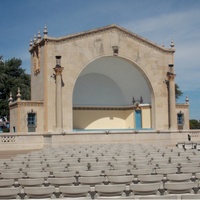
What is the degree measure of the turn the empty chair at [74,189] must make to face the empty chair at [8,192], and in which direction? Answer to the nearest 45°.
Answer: approximately 90° to its left

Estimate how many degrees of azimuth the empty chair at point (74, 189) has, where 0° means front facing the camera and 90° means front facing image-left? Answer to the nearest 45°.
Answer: approximately 180°

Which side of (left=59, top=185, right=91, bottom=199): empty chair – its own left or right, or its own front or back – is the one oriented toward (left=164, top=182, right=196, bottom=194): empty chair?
right

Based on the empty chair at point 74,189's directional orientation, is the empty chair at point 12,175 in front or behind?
in front

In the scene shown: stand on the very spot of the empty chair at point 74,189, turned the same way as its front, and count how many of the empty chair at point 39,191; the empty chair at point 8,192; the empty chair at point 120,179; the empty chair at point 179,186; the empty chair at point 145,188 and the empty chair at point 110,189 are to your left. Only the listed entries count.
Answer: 2

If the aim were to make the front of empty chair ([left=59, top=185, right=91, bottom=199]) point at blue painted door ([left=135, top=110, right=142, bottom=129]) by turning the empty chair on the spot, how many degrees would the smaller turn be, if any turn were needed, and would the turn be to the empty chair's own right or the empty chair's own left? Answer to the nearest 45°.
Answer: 0° — it already faces it

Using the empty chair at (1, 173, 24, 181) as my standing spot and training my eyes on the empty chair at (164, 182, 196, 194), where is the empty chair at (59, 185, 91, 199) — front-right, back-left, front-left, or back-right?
front-right

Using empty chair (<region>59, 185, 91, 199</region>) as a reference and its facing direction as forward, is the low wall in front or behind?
in front

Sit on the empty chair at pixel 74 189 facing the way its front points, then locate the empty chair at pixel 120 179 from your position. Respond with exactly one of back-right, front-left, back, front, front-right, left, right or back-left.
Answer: front-right

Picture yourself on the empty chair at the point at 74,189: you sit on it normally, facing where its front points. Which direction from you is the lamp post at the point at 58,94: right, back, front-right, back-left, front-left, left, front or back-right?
front

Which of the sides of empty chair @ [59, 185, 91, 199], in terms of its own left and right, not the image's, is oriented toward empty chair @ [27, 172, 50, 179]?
front

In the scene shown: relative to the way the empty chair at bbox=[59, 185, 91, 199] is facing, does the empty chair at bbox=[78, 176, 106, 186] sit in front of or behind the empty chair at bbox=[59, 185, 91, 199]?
in front

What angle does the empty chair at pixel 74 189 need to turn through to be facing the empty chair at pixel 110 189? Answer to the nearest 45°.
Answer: approximately 90° to its right

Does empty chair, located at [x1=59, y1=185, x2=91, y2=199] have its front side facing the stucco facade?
yes

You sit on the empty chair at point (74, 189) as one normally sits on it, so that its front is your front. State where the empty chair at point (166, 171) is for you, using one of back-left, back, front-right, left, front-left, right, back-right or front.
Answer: front-right

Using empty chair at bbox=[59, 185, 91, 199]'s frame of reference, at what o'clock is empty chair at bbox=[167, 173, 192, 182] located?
empty chair at bbox=[167, 173, 192, 182] is roughly at 2 o'clock from empty chair at bbox=[59, 185, 91, 199].

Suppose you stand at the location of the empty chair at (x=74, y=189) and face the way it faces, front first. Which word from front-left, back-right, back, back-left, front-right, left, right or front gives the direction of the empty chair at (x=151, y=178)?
front-right
